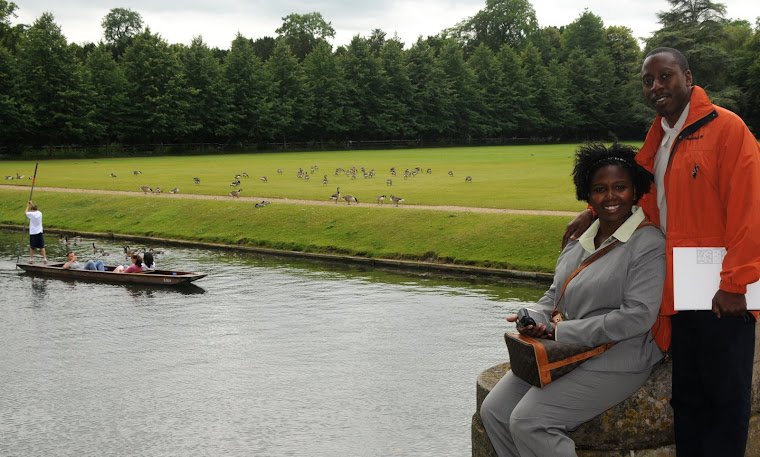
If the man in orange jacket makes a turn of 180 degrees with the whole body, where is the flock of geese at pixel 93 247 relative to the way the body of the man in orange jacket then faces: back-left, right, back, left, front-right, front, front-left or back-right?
left

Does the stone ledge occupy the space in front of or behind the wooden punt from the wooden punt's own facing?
in front

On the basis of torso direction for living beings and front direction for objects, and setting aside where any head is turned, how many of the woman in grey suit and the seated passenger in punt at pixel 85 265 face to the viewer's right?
1

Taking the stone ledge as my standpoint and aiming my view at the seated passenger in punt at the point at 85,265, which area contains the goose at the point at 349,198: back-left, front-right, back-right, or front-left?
front-right

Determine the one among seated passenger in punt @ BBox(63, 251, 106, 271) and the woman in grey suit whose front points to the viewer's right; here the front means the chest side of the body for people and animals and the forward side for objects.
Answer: the seated passenger in punt

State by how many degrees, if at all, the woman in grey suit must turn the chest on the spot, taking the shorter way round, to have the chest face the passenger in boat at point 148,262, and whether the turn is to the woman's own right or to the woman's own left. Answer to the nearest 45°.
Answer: approximately 90° to the woman's own right

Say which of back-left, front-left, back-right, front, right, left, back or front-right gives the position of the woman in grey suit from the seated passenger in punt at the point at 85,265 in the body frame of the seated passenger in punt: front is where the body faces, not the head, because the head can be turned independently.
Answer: right

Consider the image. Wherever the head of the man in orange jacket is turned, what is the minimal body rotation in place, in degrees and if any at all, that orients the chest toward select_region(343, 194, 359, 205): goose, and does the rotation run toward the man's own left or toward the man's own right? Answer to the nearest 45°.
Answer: approximately 90° to the man's own right

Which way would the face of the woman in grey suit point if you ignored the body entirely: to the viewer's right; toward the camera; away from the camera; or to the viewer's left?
toward the camera

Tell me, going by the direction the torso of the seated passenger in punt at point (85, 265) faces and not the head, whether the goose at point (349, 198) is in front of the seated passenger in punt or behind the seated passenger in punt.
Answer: in front

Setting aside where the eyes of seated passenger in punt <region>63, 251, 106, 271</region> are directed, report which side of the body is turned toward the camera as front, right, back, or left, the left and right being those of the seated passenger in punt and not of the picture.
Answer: right

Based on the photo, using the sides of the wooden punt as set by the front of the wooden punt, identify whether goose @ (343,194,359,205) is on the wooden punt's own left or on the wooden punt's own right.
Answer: on the wooden punt's own left

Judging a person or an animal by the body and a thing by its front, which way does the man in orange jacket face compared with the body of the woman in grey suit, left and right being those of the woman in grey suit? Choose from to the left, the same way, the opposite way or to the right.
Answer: the same way

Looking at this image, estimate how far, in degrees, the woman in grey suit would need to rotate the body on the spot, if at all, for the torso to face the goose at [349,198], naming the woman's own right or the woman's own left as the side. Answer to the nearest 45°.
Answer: approximately 135° to the woman's own right

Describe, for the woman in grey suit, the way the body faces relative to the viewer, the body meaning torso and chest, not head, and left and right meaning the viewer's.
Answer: facing the viewer and to the left of the viewer

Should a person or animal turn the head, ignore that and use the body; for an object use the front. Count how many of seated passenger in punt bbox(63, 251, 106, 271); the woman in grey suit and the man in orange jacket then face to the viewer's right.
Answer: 1
